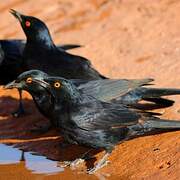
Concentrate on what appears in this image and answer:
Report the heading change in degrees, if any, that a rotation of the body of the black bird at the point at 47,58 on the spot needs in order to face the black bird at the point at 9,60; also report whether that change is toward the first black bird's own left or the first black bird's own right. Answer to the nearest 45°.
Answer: approximately 45° to the first black bird's own right

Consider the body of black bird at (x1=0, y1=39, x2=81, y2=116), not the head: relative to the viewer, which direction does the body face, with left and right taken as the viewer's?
facing to the left of the viewer

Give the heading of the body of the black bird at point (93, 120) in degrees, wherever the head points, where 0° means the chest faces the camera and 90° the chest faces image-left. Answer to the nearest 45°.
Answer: approximately 90°

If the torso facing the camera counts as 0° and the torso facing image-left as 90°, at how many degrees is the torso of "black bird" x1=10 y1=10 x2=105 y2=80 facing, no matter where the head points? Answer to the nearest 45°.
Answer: approximately 90°

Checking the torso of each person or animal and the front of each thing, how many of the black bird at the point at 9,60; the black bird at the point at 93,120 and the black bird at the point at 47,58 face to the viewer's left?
3
